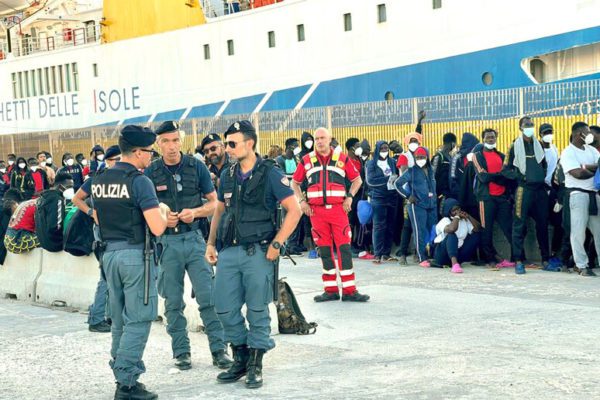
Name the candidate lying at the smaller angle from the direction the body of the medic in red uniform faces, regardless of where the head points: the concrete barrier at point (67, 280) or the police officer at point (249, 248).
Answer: the police officer

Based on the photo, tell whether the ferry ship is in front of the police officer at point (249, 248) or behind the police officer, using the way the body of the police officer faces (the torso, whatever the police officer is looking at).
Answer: behind

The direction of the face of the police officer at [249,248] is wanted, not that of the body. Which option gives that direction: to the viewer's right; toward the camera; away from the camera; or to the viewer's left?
to the viewer's left

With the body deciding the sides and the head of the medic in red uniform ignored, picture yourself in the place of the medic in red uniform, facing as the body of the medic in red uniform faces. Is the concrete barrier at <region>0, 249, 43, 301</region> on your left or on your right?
on your right

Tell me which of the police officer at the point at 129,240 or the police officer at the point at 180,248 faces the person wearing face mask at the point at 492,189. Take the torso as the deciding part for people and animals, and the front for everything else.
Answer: the police officer at the point at 129,240
